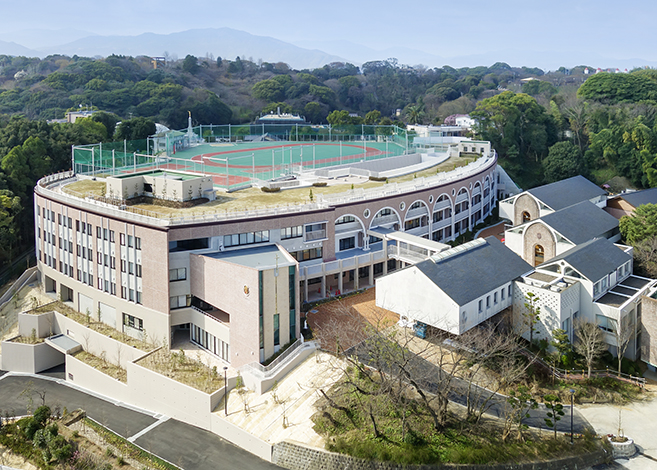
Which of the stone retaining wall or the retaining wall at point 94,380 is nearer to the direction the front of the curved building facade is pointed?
the stone retaining wall

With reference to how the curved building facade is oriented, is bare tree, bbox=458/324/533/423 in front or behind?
in front

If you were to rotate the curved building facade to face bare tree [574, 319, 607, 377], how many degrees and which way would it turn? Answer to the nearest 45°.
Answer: approximately 45° to its left

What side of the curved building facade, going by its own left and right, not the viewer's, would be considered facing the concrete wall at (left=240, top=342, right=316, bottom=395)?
front

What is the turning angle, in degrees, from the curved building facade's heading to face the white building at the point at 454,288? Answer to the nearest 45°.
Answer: approximately 45° to its left

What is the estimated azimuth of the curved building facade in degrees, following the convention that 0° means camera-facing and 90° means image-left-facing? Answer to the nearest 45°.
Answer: approximately 315°

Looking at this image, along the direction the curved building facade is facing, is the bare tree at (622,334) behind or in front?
in front

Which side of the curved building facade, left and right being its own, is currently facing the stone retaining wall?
front
